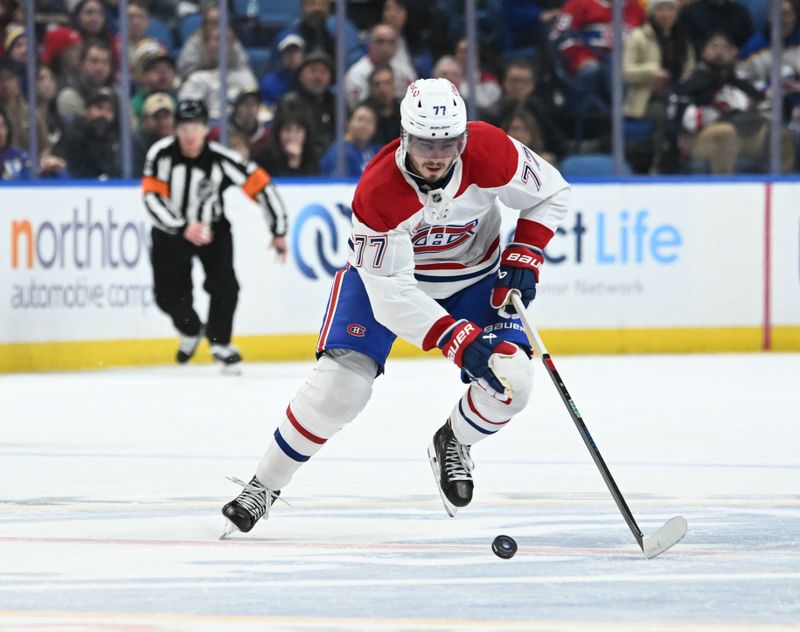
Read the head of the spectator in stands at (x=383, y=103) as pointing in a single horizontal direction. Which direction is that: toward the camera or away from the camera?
toward the camera

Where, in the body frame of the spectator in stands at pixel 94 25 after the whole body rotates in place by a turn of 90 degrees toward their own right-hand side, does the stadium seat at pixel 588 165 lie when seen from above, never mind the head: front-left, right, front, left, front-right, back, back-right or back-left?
back

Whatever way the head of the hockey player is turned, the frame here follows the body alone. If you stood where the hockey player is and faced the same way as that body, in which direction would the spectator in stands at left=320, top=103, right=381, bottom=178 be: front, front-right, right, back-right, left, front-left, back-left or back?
back

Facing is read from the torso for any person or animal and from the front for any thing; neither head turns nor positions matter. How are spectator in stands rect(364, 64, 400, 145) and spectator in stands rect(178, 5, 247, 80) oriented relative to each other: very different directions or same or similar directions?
same or similar directions

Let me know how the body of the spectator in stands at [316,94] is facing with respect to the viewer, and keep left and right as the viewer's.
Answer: facing the viewer

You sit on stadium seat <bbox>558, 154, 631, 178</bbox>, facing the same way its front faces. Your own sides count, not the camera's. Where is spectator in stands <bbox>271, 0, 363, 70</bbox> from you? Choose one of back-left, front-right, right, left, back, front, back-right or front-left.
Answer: right

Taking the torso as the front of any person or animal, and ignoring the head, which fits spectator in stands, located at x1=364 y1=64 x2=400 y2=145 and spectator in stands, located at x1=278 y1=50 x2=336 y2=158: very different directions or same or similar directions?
same or similar directions

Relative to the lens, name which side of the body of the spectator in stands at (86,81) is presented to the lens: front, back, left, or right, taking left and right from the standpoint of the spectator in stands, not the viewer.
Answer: front

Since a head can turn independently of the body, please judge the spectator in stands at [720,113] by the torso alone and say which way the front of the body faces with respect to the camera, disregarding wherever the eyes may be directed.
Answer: toward the camera

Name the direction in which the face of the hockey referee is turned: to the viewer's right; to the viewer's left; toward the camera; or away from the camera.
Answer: toward the camera

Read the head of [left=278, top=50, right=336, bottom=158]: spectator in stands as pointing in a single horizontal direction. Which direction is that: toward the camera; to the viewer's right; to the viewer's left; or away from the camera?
toward the camera

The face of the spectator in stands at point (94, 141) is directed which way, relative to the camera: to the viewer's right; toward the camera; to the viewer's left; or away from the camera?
toward the camera

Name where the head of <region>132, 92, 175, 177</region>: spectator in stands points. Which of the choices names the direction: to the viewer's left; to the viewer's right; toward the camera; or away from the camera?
toward the camera

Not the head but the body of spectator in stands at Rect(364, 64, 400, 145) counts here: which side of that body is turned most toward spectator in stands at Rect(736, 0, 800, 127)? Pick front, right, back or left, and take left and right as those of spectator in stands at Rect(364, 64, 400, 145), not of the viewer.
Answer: left

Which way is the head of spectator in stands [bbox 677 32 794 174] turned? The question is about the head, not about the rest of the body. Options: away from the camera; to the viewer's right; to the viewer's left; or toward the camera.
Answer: toward the camera

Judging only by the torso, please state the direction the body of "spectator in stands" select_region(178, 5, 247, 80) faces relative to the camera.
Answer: toward the camera
